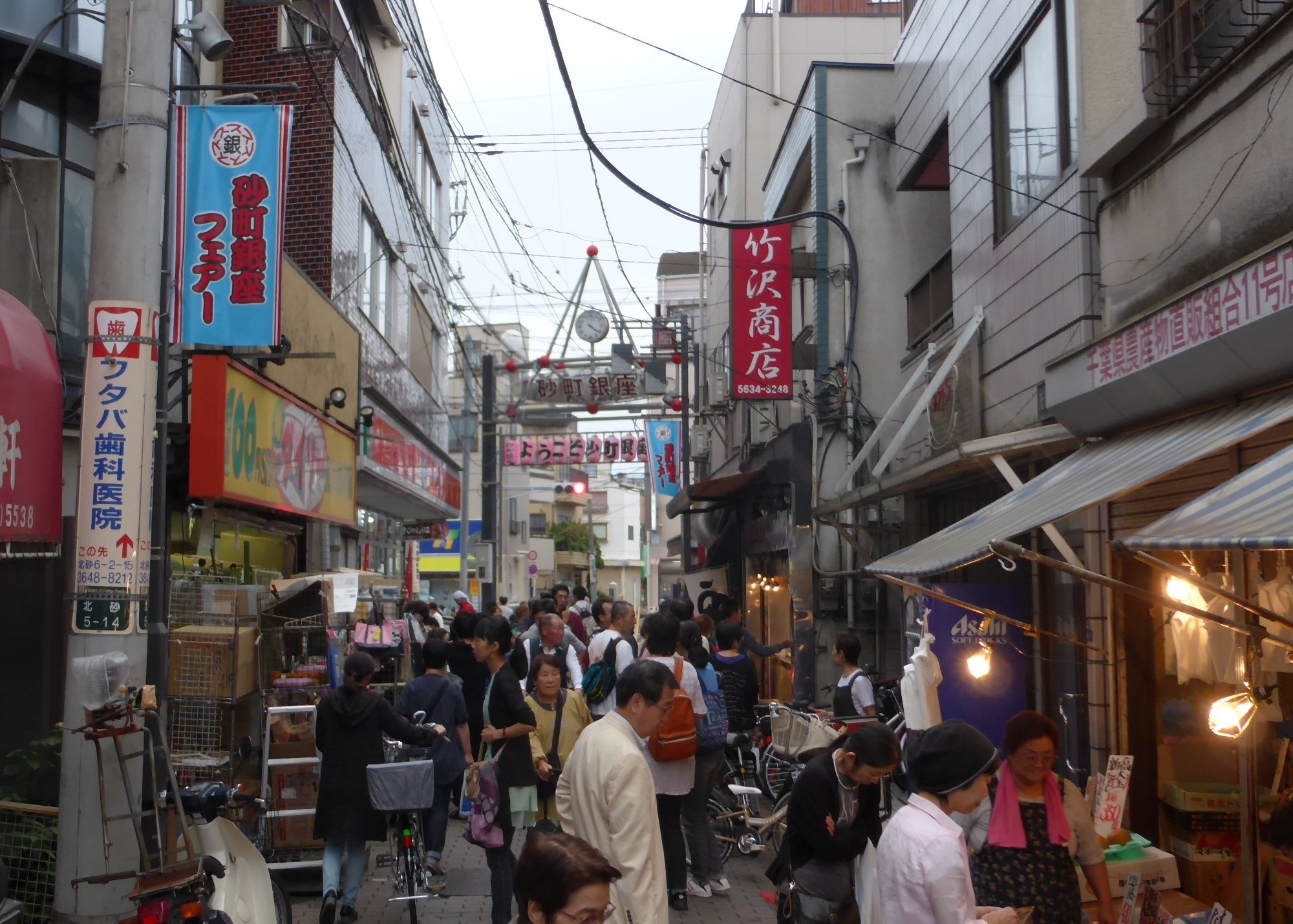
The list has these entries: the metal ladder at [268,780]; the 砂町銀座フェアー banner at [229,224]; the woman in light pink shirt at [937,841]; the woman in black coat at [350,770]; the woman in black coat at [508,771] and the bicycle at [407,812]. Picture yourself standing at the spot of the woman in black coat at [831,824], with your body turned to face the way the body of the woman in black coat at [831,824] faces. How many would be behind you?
5

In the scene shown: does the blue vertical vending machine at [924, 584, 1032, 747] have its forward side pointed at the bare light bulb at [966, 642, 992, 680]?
yes

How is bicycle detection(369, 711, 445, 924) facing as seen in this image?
away from the camera

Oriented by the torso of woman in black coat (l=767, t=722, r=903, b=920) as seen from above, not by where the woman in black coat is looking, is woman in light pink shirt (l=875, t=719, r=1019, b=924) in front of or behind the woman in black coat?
in front

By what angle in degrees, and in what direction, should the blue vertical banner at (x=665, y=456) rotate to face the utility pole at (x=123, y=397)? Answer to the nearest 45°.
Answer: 0° — it already faces it

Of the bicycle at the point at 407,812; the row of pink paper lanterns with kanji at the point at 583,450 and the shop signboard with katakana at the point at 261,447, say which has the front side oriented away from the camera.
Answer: the bicycle

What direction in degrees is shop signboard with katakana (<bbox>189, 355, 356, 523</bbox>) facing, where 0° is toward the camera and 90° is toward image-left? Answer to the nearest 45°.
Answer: approximately 315°

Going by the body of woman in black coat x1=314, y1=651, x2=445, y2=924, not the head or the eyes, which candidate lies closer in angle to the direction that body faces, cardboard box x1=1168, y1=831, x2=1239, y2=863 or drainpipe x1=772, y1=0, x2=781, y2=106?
the drainpipe

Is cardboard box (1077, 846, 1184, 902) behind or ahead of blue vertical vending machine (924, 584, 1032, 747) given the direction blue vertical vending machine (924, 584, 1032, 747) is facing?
ahead

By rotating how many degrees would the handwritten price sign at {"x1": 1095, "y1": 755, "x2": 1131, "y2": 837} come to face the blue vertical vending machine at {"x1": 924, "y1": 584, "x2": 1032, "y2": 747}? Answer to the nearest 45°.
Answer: approximately 180°

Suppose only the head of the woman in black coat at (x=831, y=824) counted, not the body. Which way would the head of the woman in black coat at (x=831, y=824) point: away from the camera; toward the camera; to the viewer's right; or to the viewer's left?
to the viewer's right
